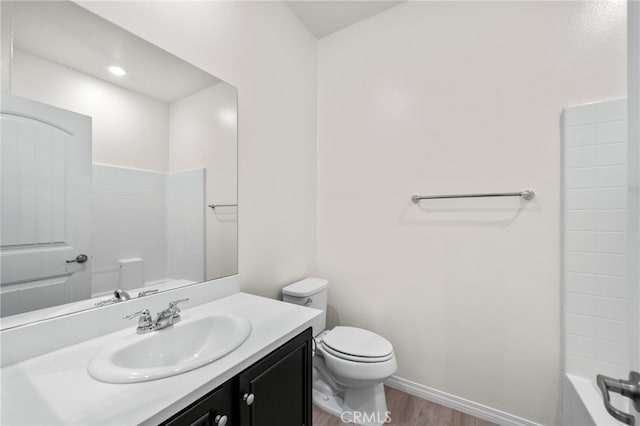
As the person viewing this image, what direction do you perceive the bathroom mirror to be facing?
facing the viewer and to the right of the viewer

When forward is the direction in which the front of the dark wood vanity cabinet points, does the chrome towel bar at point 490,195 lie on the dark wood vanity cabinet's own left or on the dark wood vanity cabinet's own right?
on the dark wood vanity cabinet's own left

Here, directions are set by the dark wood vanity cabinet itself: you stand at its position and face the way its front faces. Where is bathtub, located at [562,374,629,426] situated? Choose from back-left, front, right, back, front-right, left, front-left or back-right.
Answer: front-left

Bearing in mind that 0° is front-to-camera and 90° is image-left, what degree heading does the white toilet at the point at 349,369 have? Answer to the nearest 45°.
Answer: approximately 315°

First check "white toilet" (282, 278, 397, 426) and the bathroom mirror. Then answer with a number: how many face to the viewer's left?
0

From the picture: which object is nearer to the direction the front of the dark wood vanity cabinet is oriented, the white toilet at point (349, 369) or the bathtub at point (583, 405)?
the bathtub

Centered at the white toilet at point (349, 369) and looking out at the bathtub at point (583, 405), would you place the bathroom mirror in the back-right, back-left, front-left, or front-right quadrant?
back-right

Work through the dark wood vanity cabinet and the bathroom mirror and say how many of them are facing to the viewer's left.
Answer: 0

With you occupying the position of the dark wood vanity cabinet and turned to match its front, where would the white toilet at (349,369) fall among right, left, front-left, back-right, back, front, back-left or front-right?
left
